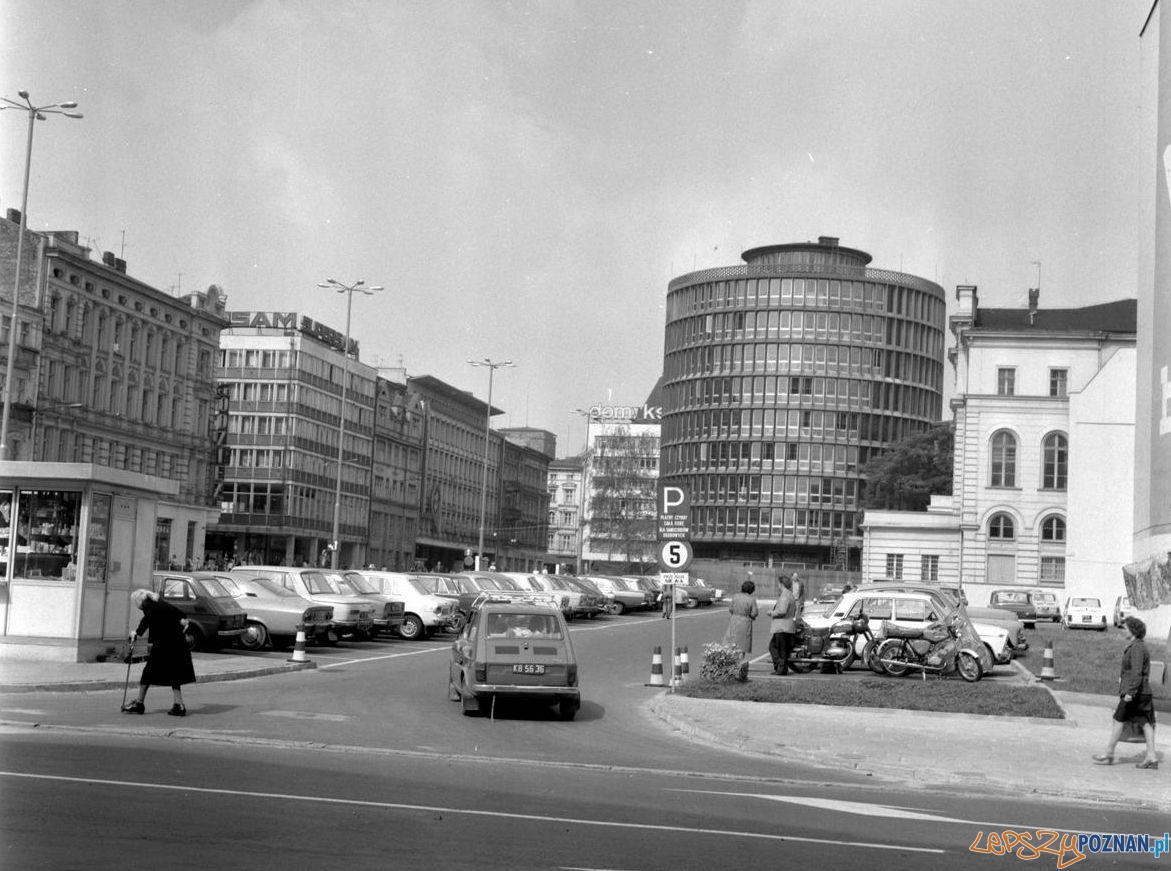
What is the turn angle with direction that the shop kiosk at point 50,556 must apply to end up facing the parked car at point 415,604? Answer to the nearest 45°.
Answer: approximately 135° to its left

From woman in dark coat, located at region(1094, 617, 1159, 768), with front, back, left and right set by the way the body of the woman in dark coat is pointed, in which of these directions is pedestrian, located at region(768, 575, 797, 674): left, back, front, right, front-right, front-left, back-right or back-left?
front-right

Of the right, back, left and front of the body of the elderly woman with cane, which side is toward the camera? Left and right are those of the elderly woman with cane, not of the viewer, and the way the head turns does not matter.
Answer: left

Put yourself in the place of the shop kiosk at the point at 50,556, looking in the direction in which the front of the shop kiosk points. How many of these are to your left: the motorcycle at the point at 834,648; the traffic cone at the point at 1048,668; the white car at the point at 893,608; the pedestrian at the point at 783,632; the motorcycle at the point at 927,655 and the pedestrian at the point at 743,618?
6

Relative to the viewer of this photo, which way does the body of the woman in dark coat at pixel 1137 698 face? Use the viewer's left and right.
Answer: facing to the left of the viewer

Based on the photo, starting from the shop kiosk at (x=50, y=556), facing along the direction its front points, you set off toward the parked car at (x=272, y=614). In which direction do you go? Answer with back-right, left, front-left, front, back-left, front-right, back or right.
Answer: back-left

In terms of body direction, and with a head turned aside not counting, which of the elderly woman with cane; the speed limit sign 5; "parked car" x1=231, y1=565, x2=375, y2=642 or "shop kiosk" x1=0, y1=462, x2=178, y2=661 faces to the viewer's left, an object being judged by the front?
the elderly woman with cane

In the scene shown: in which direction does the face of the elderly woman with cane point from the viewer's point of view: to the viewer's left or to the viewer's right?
to the viewer's left

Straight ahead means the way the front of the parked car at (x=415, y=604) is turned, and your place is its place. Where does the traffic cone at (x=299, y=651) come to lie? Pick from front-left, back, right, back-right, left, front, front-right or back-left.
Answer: front-right

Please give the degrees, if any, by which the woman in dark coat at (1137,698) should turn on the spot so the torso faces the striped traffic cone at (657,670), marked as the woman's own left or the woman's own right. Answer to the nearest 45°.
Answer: approximately 45° to the woman's own right

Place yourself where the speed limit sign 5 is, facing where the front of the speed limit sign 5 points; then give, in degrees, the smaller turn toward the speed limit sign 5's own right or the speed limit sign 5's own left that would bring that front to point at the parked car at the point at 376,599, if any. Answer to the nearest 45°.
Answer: approximately 135° to the speed limit sign 5's own right

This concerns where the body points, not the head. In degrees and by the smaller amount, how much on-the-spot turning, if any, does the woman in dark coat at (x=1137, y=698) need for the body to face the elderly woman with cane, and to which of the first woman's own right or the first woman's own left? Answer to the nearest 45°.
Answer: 0° — they already face them
